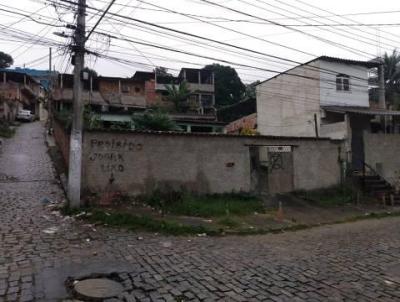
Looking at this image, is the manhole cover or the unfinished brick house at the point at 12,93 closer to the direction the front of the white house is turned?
the manhole cover

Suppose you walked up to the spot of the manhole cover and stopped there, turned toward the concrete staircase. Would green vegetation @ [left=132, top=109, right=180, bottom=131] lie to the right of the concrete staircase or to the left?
left

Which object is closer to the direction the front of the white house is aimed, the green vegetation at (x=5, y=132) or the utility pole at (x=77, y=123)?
the utility pole

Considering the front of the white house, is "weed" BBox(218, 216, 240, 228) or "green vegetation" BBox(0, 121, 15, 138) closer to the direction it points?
the weed

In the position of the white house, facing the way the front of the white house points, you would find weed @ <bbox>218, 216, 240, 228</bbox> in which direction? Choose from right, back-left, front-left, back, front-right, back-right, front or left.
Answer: front-right

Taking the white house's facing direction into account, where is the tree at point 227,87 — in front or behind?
behind

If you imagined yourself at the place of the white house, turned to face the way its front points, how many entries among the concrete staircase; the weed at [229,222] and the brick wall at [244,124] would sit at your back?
1

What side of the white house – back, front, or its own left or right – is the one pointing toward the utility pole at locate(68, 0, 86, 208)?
right

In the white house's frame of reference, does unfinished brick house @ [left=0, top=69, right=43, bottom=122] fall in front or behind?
behind

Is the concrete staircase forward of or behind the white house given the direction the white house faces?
forward

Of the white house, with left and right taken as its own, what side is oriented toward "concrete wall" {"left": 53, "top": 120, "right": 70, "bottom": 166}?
right
